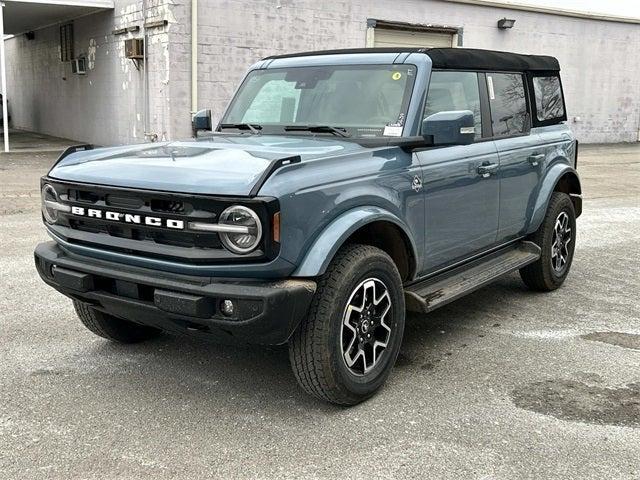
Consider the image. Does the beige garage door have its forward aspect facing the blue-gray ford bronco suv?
yes

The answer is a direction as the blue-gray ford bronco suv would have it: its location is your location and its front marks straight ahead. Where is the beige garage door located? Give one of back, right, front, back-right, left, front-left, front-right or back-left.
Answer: back-right

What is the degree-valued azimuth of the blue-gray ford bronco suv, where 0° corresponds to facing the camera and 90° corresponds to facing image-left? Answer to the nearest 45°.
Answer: approximately 45°

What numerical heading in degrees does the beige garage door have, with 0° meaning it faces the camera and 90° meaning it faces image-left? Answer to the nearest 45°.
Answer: approximately 0°
